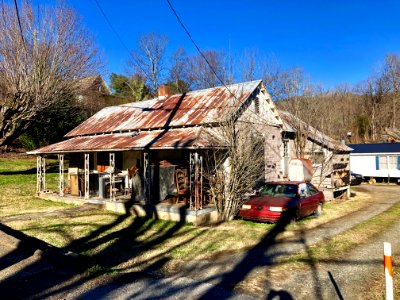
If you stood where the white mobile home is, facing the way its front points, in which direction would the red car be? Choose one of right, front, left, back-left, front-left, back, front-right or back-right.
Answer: front

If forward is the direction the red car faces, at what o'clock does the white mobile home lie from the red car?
The white mobile home is roughly at 5 o'clock from the red car.

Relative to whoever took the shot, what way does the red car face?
facing the viewer and to the left of the viewer

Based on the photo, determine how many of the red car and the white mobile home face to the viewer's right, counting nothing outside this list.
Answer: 0

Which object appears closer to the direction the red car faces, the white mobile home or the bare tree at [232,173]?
the bare tree

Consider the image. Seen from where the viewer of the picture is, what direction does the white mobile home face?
facing the viewer

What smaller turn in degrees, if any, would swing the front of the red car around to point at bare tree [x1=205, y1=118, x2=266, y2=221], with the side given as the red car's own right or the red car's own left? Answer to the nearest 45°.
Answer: approximately 45° to the red car's own right
